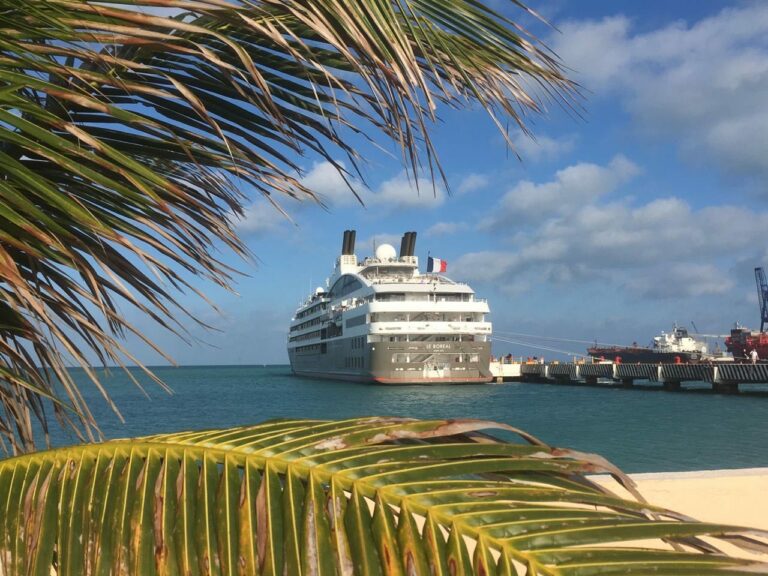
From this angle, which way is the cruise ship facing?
away from the camera

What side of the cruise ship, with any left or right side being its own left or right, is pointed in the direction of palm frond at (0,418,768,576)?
back
